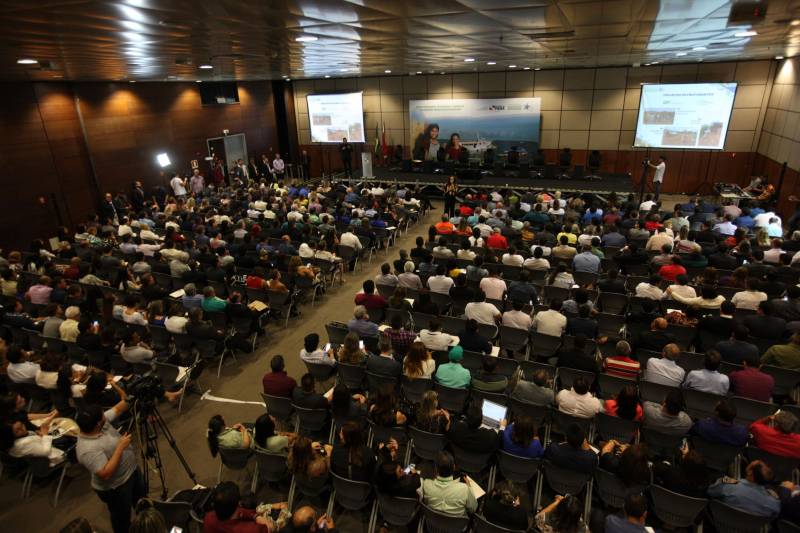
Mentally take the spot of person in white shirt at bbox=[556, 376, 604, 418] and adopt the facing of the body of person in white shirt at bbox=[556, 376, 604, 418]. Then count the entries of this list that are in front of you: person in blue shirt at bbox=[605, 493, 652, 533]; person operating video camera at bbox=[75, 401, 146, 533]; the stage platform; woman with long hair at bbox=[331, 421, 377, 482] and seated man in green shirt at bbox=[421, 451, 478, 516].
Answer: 1

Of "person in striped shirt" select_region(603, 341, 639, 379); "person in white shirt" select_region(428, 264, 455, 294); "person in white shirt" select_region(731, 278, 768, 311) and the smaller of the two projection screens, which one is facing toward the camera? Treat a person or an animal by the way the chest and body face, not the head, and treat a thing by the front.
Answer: the smaller of the two projection screens

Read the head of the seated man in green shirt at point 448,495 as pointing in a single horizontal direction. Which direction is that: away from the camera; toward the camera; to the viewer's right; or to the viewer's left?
away from the camera

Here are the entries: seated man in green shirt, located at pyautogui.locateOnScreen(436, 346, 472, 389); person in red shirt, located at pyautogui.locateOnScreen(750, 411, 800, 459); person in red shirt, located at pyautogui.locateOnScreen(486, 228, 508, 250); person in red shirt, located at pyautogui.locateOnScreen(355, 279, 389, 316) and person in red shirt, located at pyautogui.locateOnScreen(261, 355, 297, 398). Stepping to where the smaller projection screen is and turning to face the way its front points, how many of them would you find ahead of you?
5

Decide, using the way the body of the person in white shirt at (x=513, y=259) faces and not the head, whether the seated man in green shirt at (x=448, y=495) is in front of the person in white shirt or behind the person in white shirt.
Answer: behind

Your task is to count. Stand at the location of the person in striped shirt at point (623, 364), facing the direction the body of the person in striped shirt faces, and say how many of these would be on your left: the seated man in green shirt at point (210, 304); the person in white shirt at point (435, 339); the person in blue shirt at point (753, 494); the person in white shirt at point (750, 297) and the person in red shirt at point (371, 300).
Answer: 3

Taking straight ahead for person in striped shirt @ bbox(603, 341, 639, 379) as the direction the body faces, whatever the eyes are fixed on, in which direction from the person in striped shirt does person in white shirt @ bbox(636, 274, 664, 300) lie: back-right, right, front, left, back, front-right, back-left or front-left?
front

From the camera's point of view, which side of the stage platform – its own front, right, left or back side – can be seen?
front

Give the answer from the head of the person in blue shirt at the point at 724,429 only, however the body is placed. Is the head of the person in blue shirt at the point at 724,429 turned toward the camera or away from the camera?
away from the camera

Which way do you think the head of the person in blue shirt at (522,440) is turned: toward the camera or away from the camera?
away from the camera

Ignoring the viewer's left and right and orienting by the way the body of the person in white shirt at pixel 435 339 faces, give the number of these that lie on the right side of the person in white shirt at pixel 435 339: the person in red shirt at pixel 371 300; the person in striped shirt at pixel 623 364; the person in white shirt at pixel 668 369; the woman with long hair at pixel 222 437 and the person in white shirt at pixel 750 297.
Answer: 3

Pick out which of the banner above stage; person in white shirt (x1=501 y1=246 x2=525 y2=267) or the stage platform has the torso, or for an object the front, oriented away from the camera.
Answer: the person in white shirt

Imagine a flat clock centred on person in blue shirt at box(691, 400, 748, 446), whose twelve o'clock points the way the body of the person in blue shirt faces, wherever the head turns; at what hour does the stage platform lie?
The stage platform is roughly at 11 o'clock from the person in blue shirt.

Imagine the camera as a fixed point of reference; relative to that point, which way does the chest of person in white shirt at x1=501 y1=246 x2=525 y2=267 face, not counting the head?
away from the camera

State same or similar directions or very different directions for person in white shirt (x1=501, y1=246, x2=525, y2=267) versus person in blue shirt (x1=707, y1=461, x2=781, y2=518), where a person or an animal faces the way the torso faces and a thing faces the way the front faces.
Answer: same or similar directions

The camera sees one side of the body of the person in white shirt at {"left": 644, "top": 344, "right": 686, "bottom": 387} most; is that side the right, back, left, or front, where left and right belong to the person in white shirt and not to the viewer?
back

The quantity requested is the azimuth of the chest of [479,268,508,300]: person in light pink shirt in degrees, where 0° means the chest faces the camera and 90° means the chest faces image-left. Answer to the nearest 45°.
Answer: approximately 180°

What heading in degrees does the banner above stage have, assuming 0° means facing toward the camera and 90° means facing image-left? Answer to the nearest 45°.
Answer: approximately 0°

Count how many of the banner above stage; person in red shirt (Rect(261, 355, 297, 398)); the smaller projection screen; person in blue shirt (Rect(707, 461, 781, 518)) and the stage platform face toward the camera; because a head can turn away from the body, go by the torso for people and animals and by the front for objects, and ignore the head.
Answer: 3

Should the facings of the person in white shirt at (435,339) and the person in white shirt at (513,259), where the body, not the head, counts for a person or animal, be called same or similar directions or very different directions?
same or similar directions

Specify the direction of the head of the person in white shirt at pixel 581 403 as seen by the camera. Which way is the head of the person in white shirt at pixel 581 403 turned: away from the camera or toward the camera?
away from the camera
